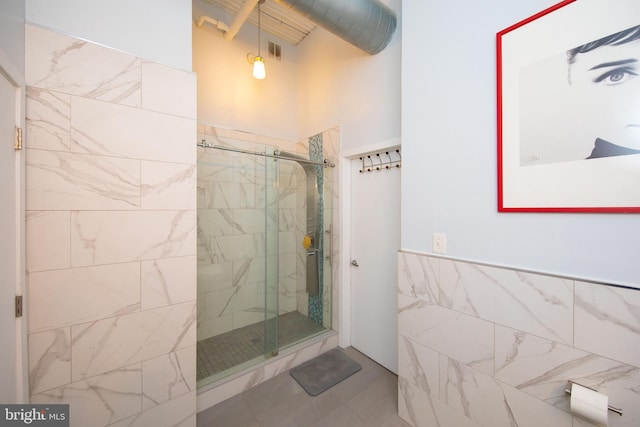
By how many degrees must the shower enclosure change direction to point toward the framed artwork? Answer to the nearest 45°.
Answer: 0° — it already faces it

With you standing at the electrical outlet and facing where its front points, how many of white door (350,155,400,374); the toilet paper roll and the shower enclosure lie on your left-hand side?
1

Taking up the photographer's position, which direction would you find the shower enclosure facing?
facing the viewer and to the right of the viewer

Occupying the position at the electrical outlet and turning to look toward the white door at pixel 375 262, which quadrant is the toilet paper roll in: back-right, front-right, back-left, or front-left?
back-right

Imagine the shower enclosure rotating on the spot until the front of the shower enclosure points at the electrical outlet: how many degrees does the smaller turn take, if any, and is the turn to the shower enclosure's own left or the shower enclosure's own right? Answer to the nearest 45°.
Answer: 0° — it already faces it

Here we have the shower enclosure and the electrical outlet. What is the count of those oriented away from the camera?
0

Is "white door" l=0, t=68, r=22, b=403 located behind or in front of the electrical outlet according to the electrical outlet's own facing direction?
in front

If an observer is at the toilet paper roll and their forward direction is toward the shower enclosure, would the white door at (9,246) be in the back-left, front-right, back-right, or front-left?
front-left

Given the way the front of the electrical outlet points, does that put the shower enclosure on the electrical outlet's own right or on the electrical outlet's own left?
on the electrical outlet's own right

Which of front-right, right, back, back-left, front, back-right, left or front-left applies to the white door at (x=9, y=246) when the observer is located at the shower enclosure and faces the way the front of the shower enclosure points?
right

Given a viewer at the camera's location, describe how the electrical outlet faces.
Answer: facing the viewer and to the left of the viewer

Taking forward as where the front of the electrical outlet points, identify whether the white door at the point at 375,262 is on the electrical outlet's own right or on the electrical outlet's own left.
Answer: on the electrical outlet's own right
